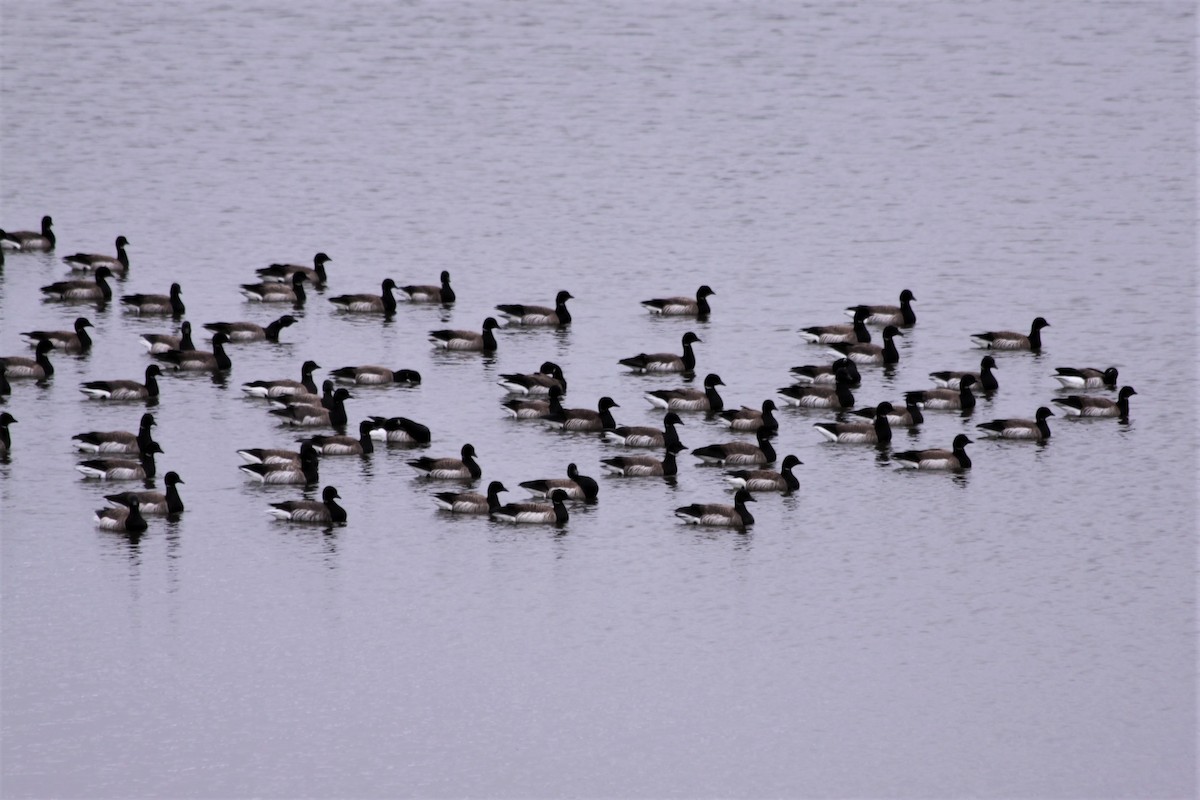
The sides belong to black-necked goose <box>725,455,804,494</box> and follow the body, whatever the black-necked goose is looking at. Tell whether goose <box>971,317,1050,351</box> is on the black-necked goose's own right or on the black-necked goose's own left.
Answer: on the black-necked goose's own left

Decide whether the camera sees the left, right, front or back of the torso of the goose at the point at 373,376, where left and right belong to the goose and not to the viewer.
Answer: right

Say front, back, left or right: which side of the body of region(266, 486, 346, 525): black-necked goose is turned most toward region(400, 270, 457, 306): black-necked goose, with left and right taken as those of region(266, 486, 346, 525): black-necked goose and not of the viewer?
left

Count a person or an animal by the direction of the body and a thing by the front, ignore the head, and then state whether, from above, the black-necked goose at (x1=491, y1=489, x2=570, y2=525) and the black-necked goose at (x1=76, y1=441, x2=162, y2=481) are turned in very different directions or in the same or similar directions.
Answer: same or similar directions

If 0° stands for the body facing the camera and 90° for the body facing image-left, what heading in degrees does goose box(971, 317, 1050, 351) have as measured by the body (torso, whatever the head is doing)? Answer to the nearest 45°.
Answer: approximately 270°

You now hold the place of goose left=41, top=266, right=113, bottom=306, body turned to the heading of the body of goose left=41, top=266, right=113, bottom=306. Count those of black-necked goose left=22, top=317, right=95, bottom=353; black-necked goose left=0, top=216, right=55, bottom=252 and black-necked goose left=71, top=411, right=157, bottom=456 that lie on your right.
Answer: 2

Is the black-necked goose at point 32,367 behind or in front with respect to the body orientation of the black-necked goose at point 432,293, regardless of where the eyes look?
behind

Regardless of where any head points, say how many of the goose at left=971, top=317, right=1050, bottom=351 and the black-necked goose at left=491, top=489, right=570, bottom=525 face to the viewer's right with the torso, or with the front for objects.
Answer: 2

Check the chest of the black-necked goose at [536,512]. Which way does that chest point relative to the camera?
to the viewer's right

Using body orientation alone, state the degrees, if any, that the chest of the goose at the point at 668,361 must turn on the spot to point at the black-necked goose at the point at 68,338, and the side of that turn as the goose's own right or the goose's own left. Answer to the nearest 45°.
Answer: approximately 180°

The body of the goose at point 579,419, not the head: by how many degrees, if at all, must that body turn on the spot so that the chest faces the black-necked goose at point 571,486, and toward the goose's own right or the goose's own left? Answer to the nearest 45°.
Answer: approximately 90° to the goose's own right

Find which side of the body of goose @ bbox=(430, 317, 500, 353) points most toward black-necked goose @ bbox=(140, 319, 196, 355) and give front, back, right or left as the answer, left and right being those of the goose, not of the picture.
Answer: back

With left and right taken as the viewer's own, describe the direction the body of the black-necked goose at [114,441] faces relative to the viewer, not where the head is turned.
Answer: facing to the right of the viewer

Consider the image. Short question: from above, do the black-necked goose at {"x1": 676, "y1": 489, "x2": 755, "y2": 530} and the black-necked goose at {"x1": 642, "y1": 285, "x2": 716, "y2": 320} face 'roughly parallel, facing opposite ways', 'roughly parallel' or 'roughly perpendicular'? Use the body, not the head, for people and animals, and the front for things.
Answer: roughly parallel

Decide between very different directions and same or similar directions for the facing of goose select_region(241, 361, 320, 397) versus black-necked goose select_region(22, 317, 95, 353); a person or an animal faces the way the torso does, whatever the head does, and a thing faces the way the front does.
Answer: same or similar directions

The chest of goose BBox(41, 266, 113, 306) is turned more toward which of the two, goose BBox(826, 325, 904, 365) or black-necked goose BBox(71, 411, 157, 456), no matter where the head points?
the goose

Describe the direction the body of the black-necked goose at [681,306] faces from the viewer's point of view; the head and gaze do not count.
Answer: to the viewer's right

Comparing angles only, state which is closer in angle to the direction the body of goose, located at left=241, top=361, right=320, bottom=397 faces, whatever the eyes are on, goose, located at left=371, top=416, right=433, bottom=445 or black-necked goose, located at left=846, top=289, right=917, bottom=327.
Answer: the black-necked goose
